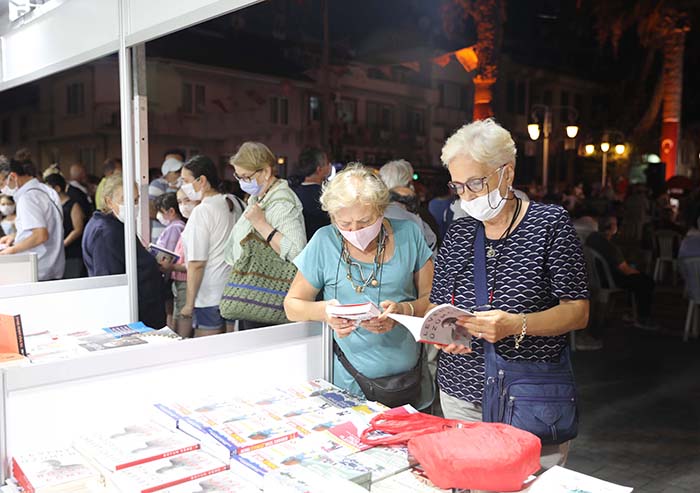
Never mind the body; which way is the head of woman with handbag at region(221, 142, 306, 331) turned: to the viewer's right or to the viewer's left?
to the viewer's left

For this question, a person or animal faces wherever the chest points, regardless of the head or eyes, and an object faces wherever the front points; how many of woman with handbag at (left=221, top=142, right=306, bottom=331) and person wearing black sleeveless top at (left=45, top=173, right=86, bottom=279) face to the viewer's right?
0

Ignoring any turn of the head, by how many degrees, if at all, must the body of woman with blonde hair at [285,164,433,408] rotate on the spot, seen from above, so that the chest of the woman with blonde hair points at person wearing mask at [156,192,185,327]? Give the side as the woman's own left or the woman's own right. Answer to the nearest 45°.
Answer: approximately 135° to the woman's own right

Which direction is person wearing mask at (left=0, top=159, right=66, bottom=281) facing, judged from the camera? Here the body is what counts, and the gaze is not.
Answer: to the viewer's left

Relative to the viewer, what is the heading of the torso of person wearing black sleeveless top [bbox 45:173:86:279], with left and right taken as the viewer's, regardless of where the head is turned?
facing to the left of the viewer

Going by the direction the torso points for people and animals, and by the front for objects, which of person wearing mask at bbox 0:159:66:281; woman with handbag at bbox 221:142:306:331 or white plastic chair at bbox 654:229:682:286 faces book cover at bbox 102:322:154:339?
the woman with handbag

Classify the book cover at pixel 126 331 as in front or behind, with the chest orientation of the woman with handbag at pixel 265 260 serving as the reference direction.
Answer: in front

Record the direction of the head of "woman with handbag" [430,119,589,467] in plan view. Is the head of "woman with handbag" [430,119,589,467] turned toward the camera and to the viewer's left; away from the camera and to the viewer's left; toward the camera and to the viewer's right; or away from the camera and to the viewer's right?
toward the camera and to the viewer's left

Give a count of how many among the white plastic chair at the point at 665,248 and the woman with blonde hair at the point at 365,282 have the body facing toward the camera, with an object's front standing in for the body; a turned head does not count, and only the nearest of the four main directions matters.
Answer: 1

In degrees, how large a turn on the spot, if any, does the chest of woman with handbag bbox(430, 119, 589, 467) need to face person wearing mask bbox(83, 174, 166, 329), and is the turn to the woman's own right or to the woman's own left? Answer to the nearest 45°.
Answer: approximately 90° to the woman's own right
